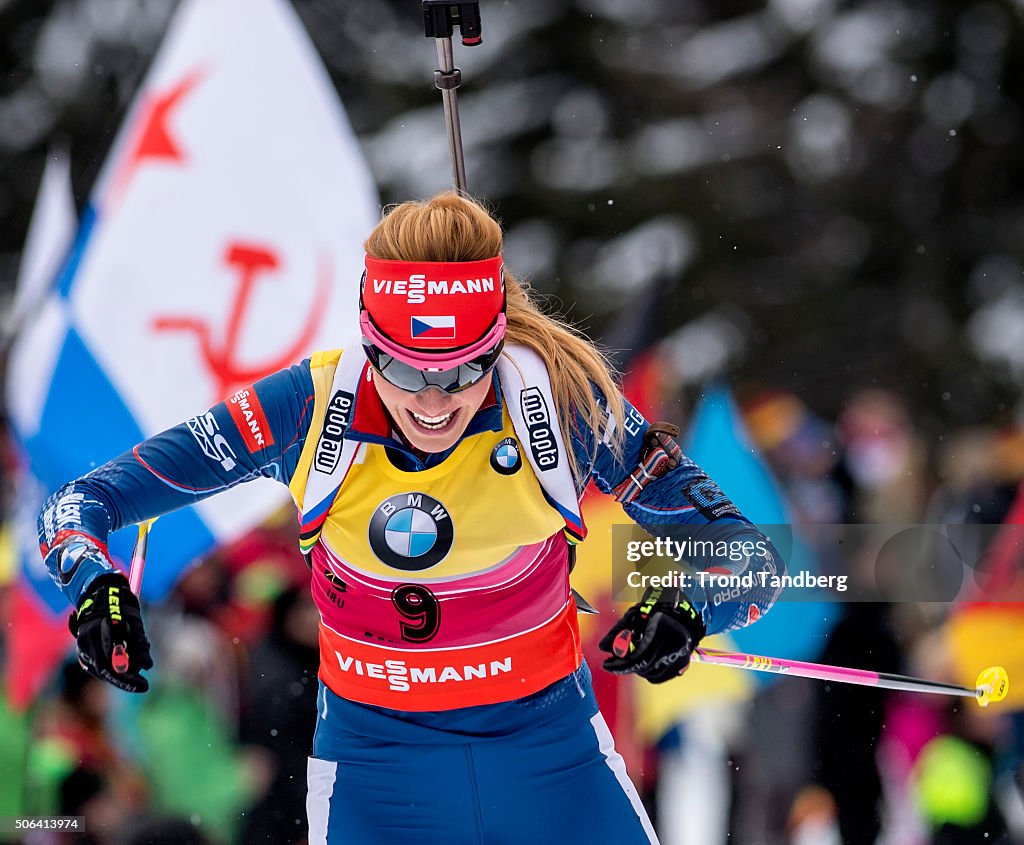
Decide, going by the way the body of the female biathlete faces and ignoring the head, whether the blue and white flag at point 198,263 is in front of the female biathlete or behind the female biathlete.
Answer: behind

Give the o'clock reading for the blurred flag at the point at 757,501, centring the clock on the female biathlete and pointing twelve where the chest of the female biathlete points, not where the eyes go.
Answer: The blurred flag is roughly at 7 o'clock from the female biathlete.

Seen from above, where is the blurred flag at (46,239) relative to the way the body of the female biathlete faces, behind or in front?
behind

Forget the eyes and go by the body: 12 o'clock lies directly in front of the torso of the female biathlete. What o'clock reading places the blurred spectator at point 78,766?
The blurred spectator is roughly at 5 o'clock from the female biathlete.

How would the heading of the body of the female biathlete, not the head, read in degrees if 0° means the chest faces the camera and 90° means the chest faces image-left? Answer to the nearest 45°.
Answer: approximately 0°

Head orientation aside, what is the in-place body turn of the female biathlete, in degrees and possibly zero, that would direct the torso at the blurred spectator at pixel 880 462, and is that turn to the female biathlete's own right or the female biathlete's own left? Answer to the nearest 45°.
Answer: approximately 135° to the female biathlete's own left

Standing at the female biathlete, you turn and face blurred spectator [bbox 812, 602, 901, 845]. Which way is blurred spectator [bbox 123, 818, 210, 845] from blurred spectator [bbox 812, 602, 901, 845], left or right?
left
